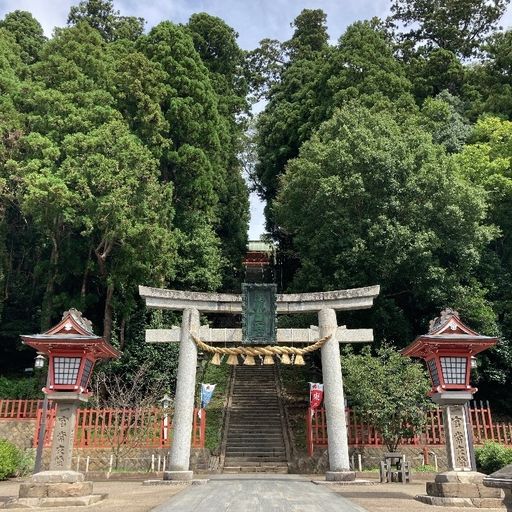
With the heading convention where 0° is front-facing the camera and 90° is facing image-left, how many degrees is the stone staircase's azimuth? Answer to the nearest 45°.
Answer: approximately 0°

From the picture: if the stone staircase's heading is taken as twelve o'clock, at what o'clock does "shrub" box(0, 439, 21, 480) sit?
The shrub is roughly at 2 o'clock from the stone staircase.

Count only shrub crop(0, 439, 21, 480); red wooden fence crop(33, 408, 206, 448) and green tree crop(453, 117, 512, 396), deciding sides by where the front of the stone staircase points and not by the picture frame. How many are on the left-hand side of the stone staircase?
1

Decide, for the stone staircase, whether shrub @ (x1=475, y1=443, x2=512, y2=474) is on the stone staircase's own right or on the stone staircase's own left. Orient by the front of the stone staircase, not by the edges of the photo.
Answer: on the stone staircase's own left

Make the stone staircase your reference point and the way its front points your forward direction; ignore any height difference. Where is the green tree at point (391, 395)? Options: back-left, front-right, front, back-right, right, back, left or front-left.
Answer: front-left

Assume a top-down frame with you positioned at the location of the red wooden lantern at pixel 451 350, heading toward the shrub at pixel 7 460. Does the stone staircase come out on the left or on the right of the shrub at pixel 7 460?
right

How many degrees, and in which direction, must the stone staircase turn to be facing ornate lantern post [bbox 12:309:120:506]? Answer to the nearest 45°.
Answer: approximately 45° to its right

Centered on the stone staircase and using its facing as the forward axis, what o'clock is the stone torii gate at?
The stone torii gate is roughly at 12 o'clock from the stone staircase.

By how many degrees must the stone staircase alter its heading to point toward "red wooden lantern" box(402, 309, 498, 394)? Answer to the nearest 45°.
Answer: approximately 45° to its left

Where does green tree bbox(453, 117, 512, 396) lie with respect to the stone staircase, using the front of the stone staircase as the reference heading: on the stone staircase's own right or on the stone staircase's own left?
on the stone staircase's own left
